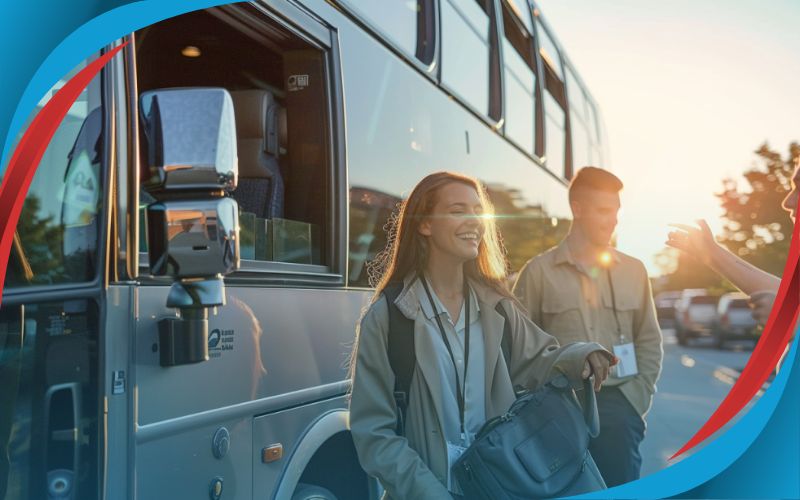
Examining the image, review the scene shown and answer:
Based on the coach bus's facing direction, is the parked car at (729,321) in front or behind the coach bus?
behind

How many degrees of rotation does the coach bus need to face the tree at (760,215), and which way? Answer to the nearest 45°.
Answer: approximately 135° to its left

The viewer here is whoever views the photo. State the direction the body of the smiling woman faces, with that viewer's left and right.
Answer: facing the viewer and to the right of the viewer

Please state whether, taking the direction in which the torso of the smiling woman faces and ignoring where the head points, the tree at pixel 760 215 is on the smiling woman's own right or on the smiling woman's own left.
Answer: on the smiling woman's own left

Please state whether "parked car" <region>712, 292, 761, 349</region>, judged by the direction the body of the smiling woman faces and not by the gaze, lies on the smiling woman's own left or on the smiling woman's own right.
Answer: on the smiling woman's own left

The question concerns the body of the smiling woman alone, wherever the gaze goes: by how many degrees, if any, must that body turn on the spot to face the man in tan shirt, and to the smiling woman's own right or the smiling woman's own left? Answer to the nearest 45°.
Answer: approximately 90° to the smiling woman's own left

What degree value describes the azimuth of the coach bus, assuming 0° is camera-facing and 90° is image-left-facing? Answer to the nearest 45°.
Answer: approximately 45°
